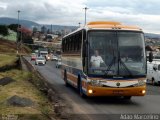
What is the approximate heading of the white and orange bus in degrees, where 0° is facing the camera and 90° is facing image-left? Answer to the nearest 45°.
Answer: approximately 0°

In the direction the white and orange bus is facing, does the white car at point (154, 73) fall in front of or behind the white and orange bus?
behind
